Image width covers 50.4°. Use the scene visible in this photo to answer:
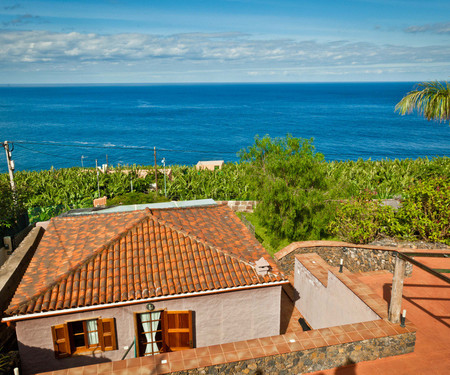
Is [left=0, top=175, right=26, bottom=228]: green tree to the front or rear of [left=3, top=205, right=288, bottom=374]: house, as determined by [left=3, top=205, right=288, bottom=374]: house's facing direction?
to the rear

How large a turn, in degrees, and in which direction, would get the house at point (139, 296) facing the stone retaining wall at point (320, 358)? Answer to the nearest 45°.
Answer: approximately 45° to its left

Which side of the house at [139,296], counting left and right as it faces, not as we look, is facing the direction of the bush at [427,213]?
left

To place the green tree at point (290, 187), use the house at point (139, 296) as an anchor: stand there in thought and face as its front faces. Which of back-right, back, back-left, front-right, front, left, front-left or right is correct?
back-left

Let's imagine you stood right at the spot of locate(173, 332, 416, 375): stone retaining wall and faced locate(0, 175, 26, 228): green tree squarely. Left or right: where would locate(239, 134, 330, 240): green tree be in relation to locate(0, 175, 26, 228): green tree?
right

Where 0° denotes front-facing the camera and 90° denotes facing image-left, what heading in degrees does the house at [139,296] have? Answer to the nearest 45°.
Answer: approximately 0°

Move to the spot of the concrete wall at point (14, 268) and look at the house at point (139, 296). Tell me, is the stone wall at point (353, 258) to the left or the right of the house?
left
